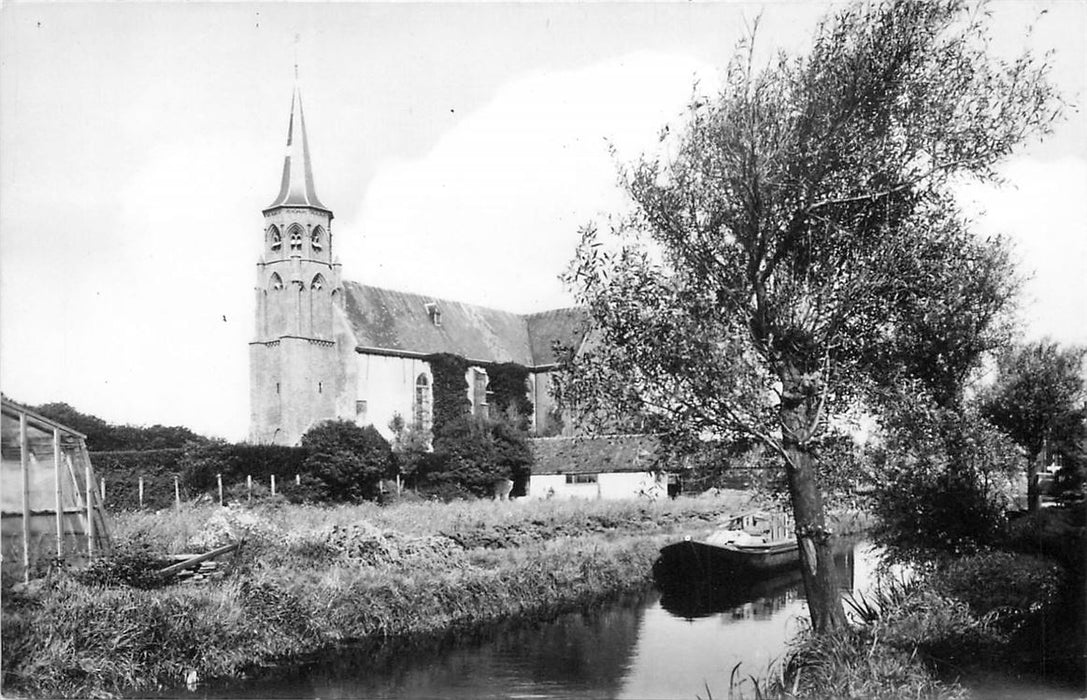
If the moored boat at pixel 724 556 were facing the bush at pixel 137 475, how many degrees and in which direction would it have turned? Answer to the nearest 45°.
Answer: approximately 45° to its right

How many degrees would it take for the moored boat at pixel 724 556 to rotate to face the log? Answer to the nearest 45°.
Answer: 0° — it already faces it

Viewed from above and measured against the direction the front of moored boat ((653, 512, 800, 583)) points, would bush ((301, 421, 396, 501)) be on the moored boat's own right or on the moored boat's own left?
on the moored boat's own right

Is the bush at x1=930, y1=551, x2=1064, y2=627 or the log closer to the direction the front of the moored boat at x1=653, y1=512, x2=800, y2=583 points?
the log

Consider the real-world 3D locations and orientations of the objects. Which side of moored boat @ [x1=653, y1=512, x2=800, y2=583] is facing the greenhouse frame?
front

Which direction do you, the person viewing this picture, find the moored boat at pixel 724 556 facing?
facing the viewer and to the left of the viewer

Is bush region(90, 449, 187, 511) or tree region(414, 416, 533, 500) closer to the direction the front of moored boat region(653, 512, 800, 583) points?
the bush

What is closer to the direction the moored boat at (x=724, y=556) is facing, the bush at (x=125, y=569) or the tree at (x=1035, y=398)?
the bush

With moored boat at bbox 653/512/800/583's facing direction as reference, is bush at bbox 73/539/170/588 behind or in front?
in front

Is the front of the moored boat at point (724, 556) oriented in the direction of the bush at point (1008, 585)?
no

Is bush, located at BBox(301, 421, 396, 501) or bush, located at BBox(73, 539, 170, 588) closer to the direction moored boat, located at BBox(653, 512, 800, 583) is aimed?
the bush, located at BBox(73, 539, 170, 588)

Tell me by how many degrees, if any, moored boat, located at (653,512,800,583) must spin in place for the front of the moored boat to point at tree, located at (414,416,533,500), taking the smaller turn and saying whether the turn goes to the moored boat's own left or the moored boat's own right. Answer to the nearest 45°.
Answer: approximately 90° to the moored boat's own right

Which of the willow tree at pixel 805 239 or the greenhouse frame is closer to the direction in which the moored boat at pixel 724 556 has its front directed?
the greenhouse frame

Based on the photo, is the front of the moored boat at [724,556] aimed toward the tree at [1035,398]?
no

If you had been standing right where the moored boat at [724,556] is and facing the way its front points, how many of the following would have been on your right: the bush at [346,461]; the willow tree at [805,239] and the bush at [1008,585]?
1

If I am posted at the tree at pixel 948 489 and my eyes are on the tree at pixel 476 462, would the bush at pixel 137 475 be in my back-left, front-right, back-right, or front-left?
front-left
